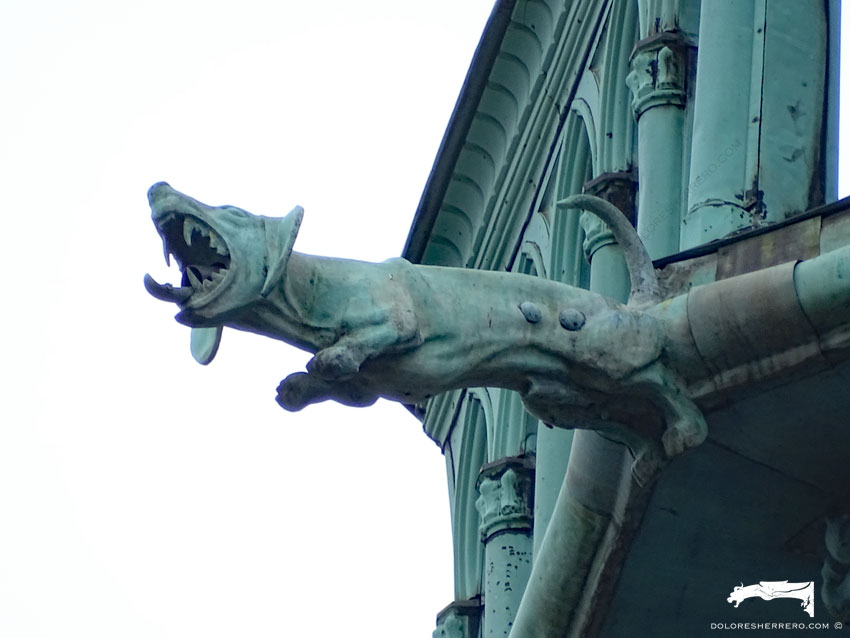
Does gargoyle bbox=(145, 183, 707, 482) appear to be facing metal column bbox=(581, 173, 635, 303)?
no

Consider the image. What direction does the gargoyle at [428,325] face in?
to the viewer's left

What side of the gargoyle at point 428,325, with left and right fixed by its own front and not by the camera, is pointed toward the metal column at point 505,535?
right
